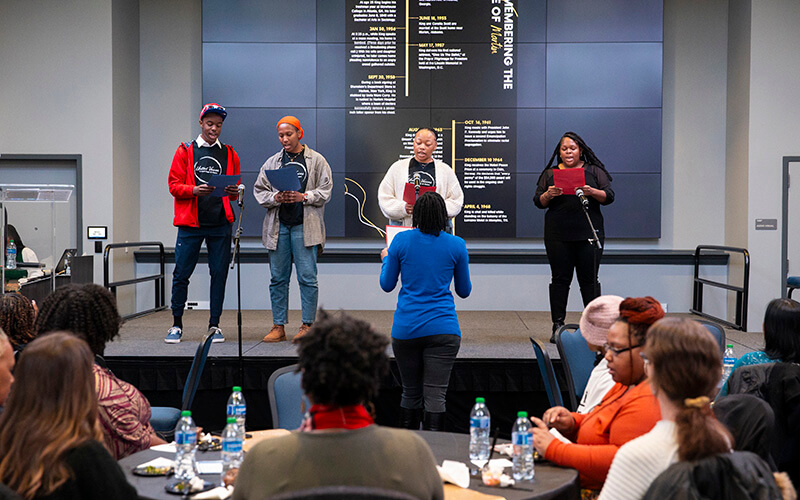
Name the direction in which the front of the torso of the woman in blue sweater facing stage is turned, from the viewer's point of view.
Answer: away from the camera

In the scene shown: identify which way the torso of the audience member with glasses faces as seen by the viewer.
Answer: to the viewer's left

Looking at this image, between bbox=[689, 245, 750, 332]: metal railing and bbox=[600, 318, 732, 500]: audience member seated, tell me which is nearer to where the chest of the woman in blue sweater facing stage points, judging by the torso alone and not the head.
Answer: the metal railing

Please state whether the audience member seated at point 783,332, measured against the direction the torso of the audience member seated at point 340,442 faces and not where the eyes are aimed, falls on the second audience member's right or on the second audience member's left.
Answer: on the second audience member's right

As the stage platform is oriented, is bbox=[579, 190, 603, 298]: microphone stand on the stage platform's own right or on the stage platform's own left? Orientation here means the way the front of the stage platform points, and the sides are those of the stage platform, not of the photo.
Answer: on the stage platform's own left

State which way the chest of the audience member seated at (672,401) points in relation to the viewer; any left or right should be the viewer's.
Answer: facing away from the viewer and to the left of the viewer

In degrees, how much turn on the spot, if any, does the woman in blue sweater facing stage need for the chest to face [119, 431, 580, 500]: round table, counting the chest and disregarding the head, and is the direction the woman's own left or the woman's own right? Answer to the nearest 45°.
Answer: approximately 180°

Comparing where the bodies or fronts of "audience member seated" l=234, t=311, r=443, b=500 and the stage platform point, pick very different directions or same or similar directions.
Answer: very different directions

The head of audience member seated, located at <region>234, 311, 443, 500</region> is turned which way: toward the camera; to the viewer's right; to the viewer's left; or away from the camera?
away from the camera

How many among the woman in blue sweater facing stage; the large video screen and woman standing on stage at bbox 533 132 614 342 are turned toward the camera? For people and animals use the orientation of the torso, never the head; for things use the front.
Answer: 2

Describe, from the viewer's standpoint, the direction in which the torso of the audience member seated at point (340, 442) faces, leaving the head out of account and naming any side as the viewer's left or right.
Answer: facing away from the viewer

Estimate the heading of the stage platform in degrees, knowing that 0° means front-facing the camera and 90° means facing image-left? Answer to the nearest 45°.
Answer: approximately 0°

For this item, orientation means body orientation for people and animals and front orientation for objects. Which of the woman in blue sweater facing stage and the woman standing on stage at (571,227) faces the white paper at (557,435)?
the woman standing on stage
